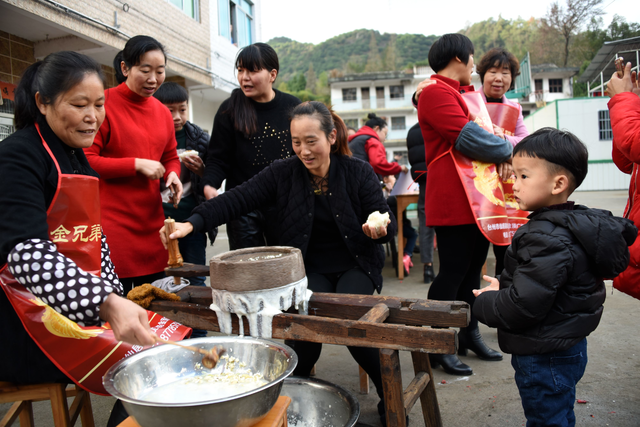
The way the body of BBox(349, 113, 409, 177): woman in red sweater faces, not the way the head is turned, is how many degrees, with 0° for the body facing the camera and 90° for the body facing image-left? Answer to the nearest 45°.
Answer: approximately 270°

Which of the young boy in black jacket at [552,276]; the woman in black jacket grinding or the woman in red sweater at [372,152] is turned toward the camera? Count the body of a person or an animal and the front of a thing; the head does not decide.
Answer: the woman in black jacket grinding

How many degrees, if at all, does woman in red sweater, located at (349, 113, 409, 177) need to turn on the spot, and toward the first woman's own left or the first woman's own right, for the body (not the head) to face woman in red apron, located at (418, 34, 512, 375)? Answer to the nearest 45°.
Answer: approximately 90° to the first woman's own right

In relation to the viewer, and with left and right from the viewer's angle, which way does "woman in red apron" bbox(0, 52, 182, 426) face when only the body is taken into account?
facing the viewer and to the right of the viewer

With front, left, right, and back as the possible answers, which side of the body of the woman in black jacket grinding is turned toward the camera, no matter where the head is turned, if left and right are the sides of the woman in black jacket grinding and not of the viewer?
front

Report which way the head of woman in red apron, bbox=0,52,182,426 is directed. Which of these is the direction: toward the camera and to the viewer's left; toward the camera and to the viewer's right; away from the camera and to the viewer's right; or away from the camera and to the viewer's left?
toward the camera and to the viewer's right

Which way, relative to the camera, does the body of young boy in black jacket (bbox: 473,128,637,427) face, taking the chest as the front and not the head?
to the viewer's left
